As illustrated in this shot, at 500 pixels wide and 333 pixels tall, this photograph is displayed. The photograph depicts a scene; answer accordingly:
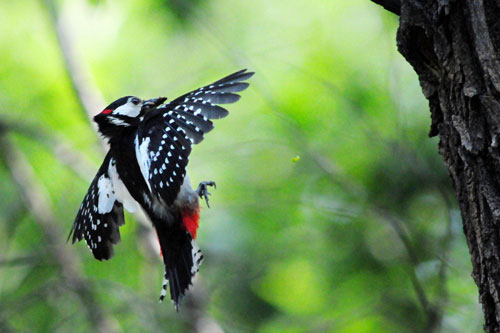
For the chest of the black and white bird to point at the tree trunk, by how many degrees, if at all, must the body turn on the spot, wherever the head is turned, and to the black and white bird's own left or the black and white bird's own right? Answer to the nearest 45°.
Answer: approximately 90° to the black and white bird's own right
